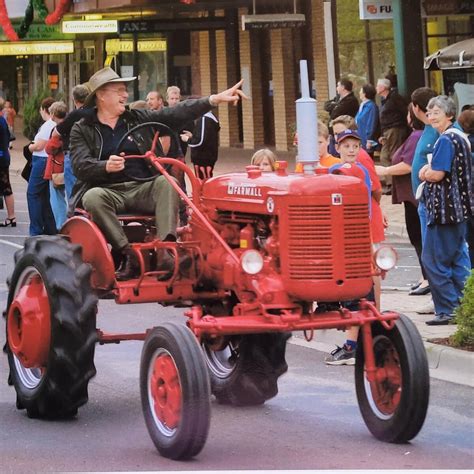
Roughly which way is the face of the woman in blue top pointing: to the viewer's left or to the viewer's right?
to the viewer's left

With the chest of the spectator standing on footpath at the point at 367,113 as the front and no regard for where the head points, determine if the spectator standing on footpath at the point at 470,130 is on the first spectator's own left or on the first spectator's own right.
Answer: on the first spectator's own left

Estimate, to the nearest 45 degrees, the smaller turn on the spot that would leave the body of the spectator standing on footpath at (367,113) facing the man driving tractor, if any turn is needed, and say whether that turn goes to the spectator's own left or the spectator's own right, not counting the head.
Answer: approximately 90° to the spectator's own left

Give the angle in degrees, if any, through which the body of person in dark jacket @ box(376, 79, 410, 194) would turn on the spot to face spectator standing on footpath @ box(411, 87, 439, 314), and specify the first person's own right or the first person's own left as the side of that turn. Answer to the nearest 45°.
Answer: approximately 90° to the first person's own left

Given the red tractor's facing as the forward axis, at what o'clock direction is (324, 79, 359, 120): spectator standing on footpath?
The spectator standing on footpath is roughly at 8 o'clock from the red tractor.

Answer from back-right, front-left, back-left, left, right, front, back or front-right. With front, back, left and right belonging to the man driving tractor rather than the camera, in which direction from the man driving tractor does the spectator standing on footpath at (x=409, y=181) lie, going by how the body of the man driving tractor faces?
left

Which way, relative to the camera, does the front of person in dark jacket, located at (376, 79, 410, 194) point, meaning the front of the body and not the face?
to the viewer's left

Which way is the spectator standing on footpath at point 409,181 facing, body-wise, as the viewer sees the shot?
to the viewer's left

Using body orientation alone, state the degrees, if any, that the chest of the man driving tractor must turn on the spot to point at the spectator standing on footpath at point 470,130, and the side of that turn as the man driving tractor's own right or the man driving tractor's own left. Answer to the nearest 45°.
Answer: approximately 90° to the man driving tractor's own left
